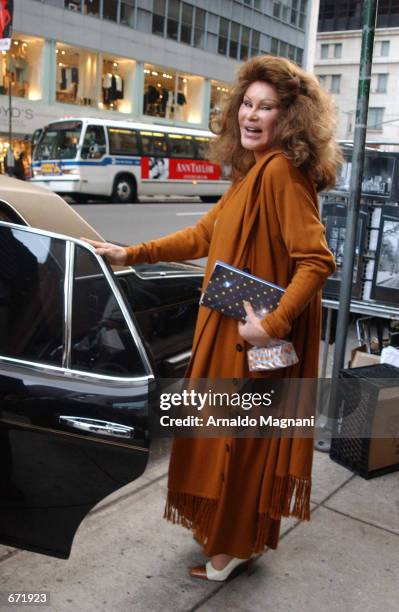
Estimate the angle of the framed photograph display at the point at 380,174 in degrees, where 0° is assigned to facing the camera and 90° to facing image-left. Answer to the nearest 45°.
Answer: approximately 0°

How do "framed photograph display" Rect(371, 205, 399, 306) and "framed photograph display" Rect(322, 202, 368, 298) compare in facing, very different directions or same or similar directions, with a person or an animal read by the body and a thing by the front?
same or similar directions

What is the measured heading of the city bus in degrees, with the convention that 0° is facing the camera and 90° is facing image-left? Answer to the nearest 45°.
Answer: approximately 45°

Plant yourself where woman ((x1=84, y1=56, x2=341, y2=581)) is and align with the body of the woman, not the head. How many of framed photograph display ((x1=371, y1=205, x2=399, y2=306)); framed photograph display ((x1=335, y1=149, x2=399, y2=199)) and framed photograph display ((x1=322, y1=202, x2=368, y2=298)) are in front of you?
0

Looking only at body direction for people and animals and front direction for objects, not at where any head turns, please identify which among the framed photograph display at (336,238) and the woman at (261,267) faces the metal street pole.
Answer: the framed photograph display

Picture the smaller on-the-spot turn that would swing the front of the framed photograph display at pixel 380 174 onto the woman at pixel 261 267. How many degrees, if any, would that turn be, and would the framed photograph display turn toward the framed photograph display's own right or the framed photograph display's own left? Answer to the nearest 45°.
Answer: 0° — it already faces them

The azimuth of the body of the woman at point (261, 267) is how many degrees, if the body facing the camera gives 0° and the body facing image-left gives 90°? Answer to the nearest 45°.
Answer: approximately 45°

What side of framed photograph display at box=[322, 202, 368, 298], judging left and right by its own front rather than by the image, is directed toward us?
front

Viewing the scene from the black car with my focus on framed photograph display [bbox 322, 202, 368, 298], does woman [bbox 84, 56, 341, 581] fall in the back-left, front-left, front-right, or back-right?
front-right

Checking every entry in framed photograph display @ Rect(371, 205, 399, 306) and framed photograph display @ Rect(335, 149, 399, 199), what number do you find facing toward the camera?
2

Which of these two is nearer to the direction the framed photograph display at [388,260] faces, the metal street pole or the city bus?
the metal street pole
